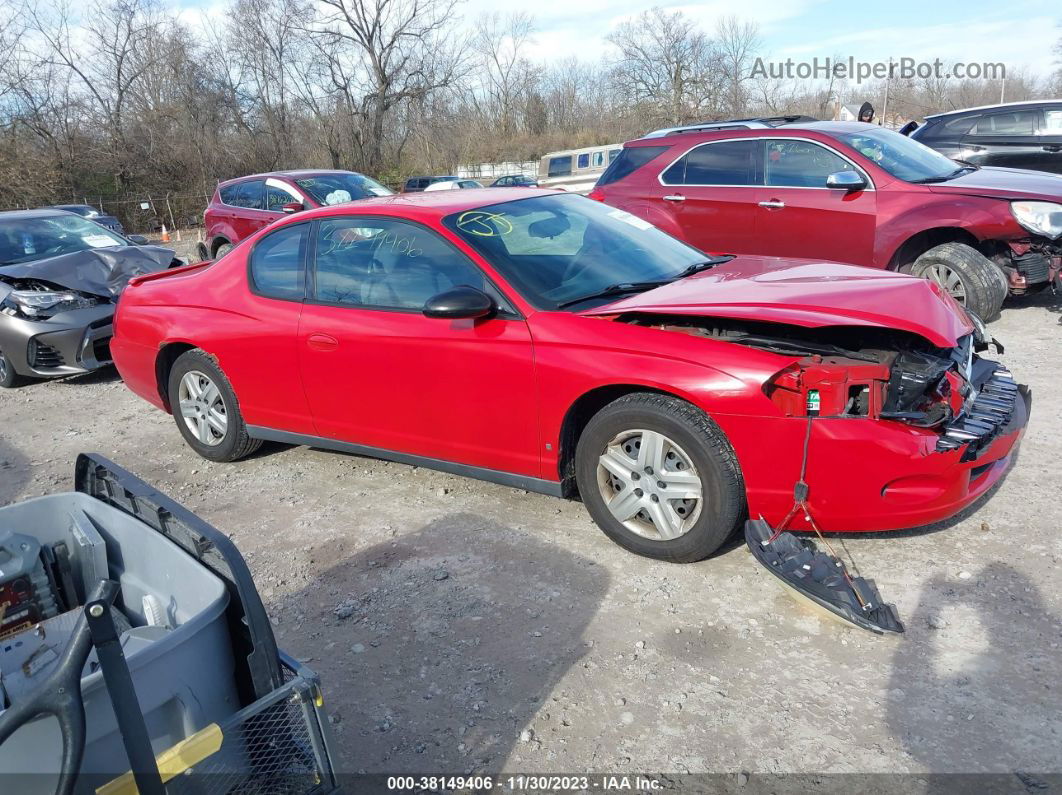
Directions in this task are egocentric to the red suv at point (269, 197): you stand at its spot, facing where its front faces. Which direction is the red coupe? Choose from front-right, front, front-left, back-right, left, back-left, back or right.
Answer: front-right

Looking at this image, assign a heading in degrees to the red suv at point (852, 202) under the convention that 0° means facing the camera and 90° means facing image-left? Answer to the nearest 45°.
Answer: approximately 315°

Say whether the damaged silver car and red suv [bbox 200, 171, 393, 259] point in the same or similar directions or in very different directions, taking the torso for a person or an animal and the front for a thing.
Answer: same or similar directions

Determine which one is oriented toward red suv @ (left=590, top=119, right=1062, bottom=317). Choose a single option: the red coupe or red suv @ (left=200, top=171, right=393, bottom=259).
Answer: red suv @ (left=200, top=171, right=393, bottom=259)

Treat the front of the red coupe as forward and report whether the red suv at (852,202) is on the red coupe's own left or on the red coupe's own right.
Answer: on the red coupe's own left

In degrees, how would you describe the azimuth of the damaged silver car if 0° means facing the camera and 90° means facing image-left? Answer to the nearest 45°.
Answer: approximately 315°

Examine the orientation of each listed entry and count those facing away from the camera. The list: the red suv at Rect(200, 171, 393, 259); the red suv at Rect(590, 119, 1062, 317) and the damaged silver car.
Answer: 0

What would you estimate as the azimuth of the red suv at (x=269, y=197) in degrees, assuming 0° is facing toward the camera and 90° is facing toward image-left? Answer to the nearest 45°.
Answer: approximately 315°

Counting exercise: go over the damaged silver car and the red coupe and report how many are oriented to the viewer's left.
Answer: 0

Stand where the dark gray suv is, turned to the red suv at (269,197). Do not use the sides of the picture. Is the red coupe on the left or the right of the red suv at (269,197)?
left

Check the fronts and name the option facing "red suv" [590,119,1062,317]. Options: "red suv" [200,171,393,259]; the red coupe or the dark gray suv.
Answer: "red suv" [200,171,393,259]
